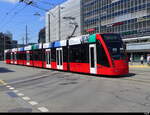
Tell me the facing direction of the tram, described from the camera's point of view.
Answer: facing the viewer and to the right of the viewer
